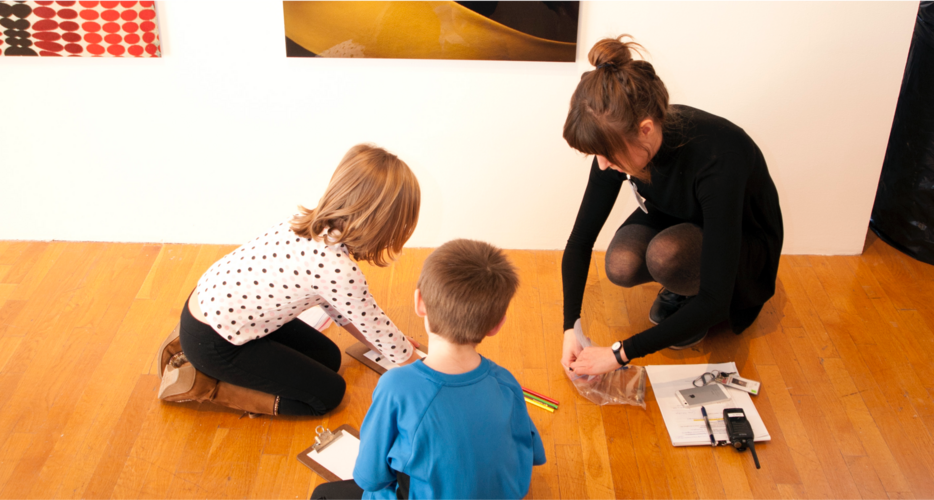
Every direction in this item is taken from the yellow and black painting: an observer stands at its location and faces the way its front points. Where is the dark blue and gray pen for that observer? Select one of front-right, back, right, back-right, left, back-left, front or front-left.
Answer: front-left

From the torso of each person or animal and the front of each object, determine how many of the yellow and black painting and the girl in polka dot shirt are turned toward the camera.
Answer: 1

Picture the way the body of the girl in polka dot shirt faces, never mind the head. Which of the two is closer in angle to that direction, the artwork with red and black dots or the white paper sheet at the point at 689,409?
the white paper sheet

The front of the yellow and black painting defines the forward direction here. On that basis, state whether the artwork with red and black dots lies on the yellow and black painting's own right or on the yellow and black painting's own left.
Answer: on the yellow and black painting's own right

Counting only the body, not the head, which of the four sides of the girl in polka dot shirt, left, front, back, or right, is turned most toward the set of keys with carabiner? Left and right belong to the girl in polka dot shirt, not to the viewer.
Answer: front

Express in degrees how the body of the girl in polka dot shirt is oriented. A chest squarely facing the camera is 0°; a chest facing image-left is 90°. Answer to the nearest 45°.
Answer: approximately 270°

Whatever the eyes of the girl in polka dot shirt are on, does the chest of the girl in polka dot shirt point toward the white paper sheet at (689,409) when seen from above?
yes

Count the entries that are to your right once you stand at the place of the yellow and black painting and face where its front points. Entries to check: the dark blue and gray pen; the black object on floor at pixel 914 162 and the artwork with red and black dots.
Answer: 1

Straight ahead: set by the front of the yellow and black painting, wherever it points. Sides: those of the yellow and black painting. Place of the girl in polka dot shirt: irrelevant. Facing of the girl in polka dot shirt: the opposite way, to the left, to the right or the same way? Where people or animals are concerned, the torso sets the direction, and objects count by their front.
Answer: to the left

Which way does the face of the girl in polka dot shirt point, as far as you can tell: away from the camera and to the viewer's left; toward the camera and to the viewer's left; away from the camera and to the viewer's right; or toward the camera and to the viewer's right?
away from the camera and to the viewer's right

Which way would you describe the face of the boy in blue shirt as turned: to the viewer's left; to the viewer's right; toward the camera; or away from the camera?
away from the camera

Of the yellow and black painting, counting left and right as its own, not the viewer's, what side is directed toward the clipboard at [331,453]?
front

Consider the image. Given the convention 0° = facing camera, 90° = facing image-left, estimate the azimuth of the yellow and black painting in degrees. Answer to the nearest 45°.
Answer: approximately 0°
